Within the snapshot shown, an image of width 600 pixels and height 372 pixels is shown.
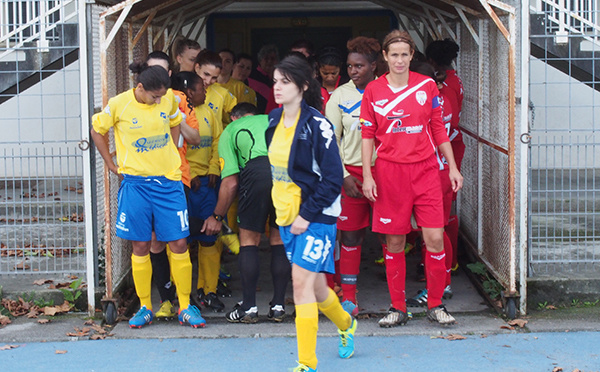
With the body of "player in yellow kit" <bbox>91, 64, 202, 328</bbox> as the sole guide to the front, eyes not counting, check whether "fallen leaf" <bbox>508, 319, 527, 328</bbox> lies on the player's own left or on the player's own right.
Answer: on the player's own left

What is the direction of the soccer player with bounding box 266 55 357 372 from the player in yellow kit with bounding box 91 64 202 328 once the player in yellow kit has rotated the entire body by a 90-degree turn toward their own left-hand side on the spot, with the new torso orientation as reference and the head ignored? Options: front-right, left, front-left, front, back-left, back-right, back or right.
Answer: front-right

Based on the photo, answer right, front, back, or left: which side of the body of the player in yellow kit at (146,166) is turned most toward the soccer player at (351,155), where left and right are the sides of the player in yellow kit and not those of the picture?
left

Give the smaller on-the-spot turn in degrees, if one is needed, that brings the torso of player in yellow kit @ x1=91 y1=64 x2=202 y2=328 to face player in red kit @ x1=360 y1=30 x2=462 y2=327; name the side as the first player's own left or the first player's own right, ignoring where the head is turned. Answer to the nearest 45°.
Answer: approximately 90° to the first player's own left

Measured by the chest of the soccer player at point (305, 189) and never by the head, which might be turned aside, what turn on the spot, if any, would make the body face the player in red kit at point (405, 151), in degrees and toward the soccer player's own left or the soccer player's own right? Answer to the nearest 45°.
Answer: approximately 180°

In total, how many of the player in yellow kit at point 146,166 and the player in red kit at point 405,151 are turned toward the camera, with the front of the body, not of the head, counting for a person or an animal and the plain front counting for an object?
2

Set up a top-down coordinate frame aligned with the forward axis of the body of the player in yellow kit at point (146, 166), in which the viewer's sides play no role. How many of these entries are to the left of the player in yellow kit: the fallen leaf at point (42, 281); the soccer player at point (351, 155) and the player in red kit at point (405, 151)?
2

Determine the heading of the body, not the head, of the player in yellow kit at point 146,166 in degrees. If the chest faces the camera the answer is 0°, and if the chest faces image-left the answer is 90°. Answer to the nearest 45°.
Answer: approximately 0°

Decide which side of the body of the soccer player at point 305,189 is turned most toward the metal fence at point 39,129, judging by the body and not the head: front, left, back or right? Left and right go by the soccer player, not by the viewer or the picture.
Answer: right

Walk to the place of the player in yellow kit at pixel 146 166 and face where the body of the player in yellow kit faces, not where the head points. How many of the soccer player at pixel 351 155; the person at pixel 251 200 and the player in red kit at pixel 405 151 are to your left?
3

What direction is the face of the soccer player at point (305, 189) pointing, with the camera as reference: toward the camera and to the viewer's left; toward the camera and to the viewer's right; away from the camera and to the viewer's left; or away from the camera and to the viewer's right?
toward the camera and to the viewer's left

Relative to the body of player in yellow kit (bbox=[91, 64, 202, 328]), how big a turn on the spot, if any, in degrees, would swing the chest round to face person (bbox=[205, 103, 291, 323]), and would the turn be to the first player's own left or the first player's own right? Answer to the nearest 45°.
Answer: approximately 90° to the first player's own left

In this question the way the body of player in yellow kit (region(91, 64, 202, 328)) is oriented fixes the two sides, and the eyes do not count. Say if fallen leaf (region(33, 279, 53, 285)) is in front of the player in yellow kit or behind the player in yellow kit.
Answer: behind
